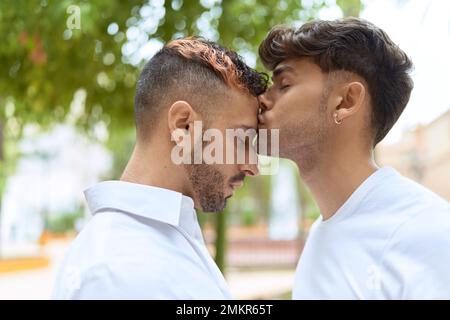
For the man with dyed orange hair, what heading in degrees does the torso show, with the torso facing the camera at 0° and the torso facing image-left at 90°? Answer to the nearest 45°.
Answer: approximately 270°

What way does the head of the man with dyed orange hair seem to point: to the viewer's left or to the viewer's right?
to the viewer's right

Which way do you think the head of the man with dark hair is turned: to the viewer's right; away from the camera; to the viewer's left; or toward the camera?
to the viewer's left

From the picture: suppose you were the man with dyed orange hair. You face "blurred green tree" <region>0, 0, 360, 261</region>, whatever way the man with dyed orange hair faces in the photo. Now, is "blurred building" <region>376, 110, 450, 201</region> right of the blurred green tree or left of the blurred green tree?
right

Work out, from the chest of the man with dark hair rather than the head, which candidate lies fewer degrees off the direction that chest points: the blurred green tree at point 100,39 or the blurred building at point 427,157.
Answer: the blurred green tree

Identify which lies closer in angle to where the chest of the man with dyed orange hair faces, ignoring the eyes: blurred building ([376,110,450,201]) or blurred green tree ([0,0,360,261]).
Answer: the blurred building

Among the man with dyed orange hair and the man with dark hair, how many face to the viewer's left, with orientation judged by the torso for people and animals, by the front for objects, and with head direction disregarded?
1

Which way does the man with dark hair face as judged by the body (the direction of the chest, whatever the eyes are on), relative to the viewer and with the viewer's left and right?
facing to the left of the viewer

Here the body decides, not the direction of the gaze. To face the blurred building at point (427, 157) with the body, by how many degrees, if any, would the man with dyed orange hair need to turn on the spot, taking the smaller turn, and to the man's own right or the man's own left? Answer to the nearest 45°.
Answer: approximately 45° to the man's own left

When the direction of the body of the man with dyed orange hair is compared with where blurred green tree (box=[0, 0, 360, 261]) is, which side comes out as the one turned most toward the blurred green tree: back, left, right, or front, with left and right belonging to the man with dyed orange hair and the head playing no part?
left

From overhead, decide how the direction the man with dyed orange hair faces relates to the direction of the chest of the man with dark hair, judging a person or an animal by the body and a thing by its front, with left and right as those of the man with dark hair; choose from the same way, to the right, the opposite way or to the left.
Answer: the opposite way
